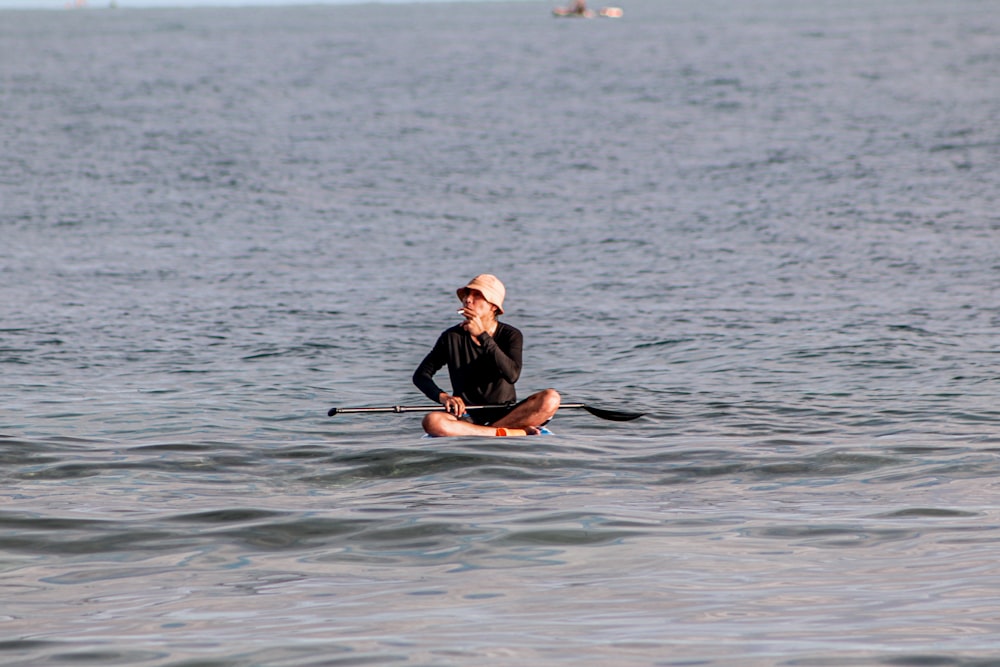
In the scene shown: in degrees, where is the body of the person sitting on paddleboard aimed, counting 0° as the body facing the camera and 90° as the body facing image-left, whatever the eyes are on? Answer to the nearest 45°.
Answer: approximately 0°
